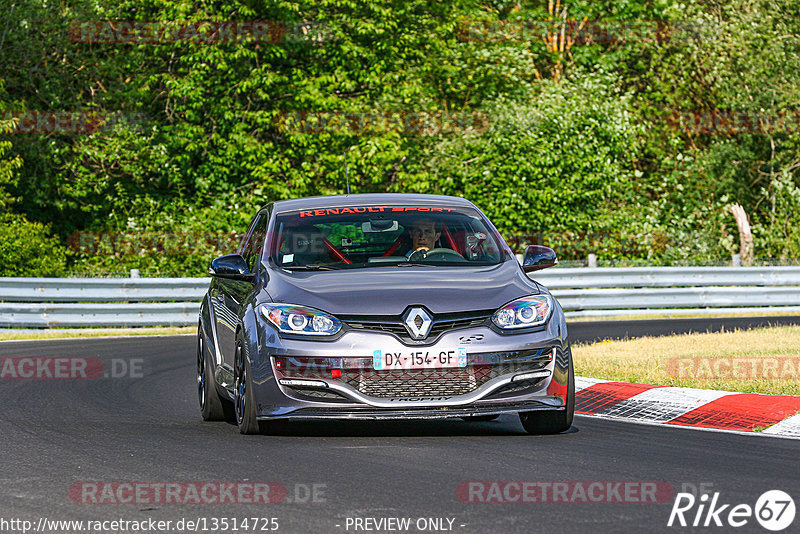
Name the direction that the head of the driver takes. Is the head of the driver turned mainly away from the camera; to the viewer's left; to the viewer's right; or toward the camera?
toward the camera

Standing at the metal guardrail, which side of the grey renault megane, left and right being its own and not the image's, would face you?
back

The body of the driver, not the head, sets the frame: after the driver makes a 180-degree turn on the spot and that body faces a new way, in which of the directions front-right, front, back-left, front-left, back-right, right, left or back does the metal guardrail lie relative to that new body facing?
front

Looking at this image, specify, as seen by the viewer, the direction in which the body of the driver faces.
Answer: toward the camera

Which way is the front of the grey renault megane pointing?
toward the camera
